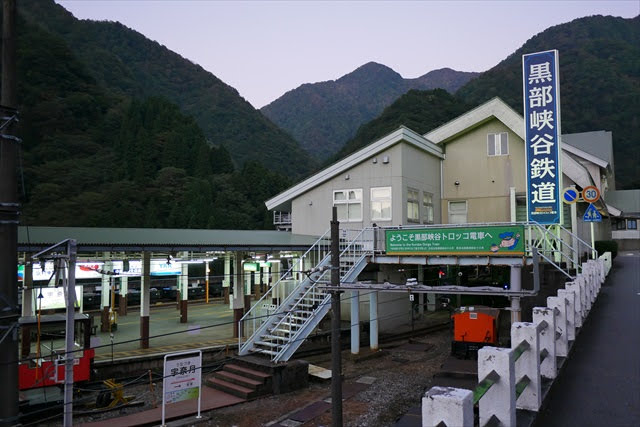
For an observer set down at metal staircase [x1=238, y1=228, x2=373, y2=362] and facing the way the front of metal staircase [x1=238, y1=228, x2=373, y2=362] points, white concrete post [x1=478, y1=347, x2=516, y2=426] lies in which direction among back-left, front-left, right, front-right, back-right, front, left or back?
front-left

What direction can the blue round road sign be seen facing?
toward the camera

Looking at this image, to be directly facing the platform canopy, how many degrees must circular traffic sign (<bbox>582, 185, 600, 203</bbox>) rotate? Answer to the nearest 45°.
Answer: approximately 45° to its right

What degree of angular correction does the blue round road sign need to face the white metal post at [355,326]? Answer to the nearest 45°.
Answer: approximately 45° to its right

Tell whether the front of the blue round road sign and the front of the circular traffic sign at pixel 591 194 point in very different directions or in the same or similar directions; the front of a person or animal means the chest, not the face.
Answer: same or similar directions

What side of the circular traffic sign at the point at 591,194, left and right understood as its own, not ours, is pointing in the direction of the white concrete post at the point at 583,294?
front

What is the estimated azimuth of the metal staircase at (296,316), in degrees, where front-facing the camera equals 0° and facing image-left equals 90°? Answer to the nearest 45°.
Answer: approximately 45°

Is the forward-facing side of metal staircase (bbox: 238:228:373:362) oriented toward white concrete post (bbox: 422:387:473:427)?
no

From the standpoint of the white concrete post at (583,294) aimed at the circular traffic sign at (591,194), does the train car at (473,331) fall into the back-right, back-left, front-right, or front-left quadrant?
front-left

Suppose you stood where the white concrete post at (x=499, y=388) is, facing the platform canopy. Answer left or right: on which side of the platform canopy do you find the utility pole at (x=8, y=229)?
left

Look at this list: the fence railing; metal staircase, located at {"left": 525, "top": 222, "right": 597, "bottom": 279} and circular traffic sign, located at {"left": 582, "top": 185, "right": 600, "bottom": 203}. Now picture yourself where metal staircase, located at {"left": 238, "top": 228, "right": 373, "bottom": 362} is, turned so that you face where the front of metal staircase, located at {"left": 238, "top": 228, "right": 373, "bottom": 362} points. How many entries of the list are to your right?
0

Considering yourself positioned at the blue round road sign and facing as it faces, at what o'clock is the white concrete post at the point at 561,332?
The white concrete post is roughly at 12 o'clock from the blue round road sign.

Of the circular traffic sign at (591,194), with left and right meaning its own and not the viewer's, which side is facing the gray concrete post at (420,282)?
right

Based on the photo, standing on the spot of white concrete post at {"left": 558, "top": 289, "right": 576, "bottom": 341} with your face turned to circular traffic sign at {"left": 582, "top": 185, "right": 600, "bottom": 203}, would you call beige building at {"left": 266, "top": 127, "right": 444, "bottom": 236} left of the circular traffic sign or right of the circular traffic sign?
left

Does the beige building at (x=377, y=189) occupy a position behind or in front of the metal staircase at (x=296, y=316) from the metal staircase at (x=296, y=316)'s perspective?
behind

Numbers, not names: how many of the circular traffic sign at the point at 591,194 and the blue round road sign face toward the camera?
2

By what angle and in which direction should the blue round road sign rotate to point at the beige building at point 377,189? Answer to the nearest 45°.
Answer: approximately 90° to its right

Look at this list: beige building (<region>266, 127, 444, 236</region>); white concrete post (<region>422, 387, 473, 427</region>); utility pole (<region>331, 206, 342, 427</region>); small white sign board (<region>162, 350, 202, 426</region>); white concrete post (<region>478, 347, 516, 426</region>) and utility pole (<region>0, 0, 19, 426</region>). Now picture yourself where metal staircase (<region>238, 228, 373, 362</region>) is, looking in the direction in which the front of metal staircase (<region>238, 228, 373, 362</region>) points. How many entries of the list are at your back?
1
